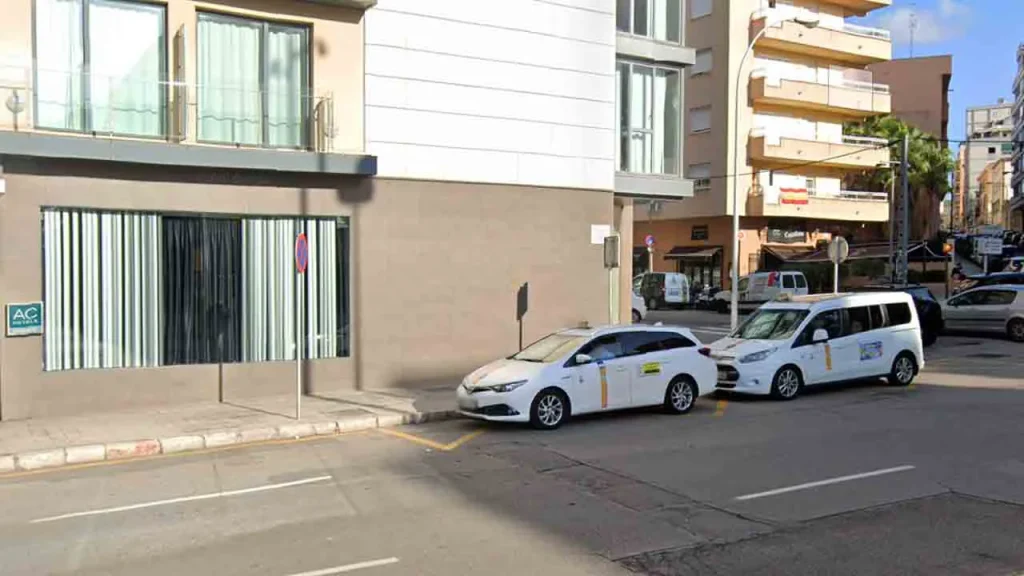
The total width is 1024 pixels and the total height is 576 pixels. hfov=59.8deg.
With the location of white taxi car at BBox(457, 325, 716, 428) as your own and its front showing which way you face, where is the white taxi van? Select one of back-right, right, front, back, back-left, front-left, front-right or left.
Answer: back

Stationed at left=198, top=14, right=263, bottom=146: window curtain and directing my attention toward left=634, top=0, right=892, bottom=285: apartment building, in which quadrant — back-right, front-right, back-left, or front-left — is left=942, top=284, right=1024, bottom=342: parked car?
front-right

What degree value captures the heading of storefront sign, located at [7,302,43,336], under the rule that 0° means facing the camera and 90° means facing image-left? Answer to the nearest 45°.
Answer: approximately 0°

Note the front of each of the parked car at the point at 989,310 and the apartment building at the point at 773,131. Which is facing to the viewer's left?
the parked car

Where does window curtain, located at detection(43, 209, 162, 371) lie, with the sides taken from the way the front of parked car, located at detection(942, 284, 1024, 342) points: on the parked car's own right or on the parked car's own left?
on the parked car's own left

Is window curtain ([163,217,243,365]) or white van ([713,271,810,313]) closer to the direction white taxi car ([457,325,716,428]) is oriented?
the window curtain

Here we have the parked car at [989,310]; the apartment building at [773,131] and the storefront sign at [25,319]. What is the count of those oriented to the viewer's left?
1

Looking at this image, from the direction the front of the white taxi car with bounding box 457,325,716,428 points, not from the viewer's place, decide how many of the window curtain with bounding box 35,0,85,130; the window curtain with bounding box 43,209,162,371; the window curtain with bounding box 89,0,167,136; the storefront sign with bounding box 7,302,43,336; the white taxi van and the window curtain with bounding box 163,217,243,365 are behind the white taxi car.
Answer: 1

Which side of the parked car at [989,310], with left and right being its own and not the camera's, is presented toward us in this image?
left

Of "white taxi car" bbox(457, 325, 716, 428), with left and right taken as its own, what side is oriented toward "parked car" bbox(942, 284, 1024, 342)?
back

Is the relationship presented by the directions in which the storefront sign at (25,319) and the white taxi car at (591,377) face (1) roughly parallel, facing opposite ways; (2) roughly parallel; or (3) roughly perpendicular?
roughly perpendicular

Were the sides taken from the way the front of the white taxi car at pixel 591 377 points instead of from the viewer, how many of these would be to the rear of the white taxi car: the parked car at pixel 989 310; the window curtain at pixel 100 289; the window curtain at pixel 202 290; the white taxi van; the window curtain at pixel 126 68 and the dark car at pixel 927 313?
3

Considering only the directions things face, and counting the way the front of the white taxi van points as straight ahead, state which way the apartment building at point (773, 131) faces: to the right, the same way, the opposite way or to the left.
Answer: to the left

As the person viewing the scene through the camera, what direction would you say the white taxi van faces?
facing the viewer and to the left of the viewer

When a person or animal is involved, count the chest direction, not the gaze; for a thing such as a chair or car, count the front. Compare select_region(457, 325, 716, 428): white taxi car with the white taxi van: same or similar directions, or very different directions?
same or similar directions
